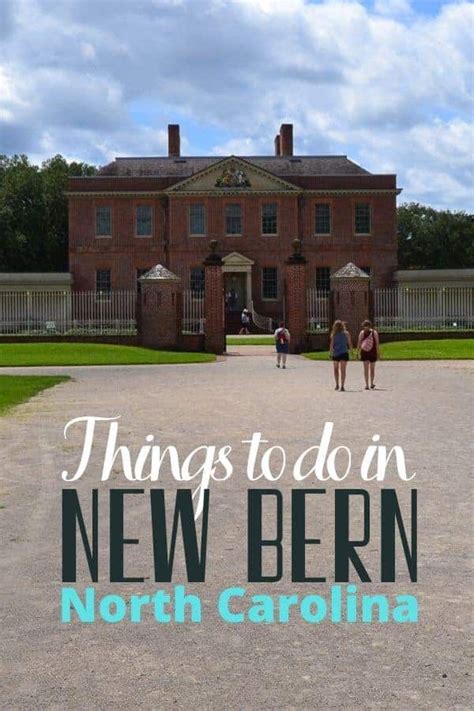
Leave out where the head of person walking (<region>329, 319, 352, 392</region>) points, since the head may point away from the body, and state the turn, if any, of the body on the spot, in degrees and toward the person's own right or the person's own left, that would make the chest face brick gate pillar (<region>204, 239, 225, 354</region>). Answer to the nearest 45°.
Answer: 0° — they already face it

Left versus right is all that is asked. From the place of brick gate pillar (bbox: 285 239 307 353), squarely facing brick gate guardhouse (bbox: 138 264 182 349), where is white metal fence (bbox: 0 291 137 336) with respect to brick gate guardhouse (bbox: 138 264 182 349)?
right

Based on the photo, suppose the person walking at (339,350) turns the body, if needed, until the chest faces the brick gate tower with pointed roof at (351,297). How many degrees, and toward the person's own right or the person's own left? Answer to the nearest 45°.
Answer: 0° — they already face it

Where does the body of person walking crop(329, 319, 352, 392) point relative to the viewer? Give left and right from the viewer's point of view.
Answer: facing away from the viewer
